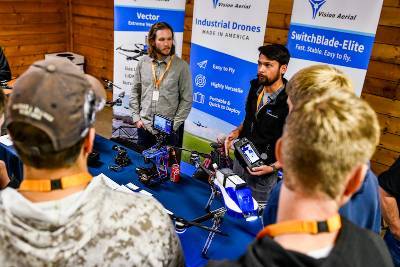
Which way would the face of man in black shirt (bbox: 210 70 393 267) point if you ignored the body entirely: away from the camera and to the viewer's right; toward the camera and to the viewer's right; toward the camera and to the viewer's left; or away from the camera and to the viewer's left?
away from the camera and to the viewer's left

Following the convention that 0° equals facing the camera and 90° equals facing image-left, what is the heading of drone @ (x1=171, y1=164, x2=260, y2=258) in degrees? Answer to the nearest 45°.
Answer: approximately 315°

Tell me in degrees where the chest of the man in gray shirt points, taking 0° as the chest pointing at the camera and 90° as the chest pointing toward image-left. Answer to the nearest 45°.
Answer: approximately 0°

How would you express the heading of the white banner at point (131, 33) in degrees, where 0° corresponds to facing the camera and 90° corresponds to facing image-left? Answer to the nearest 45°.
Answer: approximately 0°

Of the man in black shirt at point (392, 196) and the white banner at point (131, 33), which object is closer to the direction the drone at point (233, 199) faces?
the man in black shirt

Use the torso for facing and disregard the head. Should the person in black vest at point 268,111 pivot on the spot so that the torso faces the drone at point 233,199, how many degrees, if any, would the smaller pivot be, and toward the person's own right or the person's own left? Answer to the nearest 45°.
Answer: approximately 45° to the person's own left

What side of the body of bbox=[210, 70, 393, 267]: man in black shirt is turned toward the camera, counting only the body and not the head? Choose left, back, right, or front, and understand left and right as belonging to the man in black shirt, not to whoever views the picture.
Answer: back

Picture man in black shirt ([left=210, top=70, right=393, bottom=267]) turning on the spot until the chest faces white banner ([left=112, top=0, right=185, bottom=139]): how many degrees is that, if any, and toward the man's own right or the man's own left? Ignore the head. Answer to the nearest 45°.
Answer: approximately 45° to the man's own left

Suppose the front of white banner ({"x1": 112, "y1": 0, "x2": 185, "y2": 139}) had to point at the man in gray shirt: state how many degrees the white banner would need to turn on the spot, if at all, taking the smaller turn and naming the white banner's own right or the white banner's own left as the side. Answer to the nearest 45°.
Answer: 0° — it already faces them

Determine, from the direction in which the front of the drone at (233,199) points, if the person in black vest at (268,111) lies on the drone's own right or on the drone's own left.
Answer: on the drone's own left
